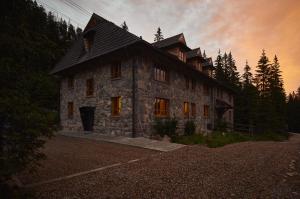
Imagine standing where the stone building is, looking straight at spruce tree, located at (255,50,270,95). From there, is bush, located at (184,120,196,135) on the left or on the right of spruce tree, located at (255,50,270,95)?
right
